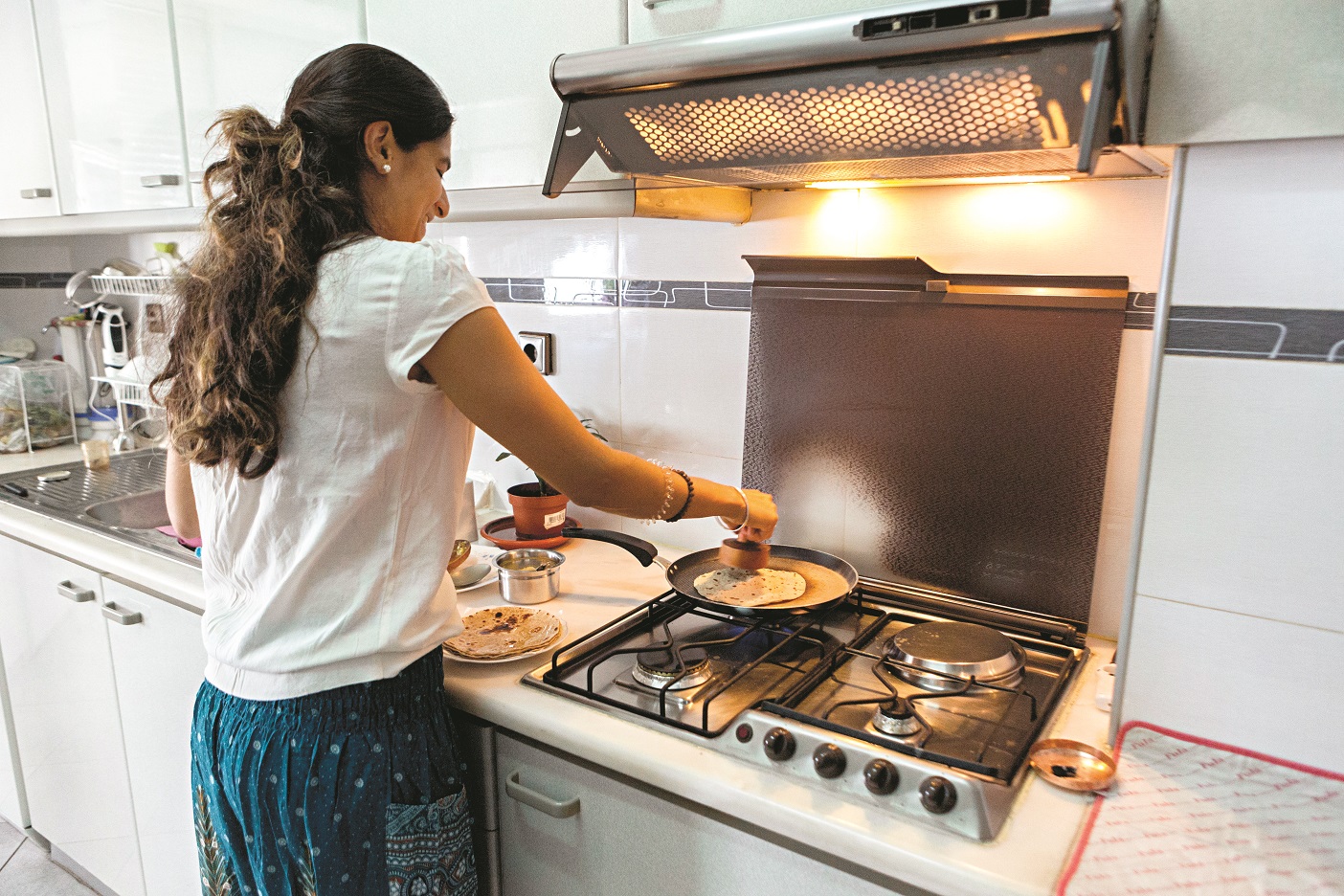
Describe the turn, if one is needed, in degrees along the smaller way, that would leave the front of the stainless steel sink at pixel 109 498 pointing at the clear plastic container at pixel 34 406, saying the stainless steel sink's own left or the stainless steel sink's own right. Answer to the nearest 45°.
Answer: approximately 135° to the stainless steel sink's own right

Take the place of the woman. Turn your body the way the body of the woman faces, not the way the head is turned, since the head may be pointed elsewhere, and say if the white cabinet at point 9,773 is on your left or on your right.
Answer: on your left

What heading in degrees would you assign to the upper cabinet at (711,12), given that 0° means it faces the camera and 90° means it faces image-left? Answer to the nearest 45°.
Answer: approximately 45°

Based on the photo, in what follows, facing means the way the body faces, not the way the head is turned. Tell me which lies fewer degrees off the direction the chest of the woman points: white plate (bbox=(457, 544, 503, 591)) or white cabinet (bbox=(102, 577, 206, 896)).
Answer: the white plate

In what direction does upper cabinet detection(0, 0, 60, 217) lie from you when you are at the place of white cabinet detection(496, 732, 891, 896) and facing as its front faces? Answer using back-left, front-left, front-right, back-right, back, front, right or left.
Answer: right

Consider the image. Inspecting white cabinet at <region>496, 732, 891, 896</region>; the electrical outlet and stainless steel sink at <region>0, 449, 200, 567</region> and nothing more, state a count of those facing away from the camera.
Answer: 0

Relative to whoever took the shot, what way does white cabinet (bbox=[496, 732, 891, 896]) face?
facing the viewer and to the left of the viewer

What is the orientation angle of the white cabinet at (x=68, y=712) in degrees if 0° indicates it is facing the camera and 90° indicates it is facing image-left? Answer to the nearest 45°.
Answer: approximately 45°

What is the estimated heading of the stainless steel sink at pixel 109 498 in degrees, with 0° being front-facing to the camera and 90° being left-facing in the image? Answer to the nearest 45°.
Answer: approximately 45°
